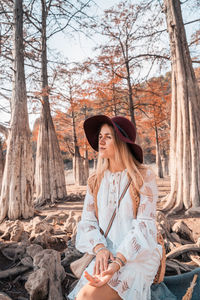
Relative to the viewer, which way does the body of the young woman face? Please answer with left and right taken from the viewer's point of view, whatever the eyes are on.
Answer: facing the viewer and to the left of the viewer

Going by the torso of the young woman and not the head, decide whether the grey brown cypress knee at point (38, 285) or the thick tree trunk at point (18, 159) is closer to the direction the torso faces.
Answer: the grey brown cypress knee

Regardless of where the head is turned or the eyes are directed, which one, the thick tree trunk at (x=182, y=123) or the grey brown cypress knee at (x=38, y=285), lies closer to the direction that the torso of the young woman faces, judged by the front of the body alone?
the grey brown cypress knee

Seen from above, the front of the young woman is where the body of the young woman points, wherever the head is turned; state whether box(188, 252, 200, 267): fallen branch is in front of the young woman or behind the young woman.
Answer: behind

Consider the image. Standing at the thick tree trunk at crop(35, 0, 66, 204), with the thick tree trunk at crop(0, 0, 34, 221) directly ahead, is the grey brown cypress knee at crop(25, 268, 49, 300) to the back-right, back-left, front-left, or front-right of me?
front-left

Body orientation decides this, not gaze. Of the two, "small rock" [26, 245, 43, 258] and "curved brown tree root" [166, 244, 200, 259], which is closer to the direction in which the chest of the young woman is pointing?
the small rock

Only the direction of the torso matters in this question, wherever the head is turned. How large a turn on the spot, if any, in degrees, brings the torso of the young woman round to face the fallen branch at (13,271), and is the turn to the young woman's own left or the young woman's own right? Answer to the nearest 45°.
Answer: approximately 90° to the young woman's own right

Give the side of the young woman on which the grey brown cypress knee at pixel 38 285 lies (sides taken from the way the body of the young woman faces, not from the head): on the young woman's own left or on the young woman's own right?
on the young woman's own right
